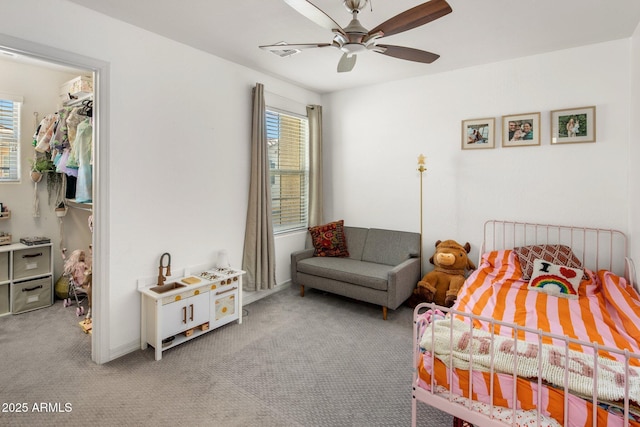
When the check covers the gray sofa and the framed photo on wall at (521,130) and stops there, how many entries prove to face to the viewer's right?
0

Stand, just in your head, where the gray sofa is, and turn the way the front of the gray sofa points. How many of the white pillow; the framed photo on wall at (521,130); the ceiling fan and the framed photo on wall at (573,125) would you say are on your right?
0

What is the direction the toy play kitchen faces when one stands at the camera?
facing the viewer and to the right of the viewer

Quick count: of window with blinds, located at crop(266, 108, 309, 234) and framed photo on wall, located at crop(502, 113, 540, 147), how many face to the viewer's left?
0

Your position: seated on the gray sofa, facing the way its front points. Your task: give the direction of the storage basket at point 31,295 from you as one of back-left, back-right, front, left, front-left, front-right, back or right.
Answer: front-right

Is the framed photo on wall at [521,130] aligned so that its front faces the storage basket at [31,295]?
no

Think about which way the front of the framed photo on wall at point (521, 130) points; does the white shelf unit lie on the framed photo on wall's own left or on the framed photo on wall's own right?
on the framed photo on wall's own right

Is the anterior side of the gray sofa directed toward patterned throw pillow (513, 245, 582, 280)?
no

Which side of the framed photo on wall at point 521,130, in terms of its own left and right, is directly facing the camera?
front

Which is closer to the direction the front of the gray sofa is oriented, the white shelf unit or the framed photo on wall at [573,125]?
the white shelf unit
